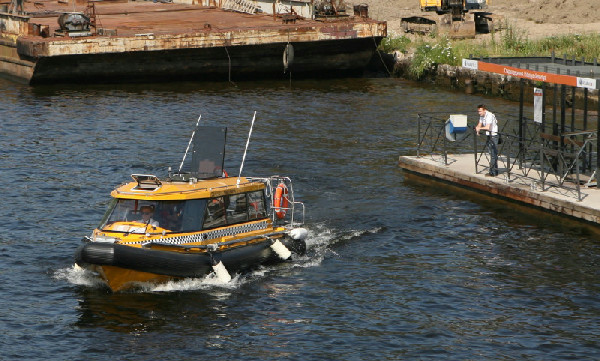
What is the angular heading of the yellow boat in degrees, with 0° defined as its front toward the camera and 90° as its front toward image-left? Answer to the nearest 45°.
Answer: approximately 45°

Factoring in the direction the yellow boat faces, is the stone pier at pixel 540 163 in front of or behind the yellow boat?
behind

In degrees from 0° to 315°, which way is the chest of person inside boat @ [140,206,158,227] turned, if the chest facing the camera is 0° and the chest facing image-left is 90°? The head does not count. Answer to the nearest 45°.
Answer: approximately 45°

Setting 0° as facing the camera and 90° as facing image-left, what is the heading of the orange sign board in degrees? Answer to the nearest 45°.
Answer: approximately 45°

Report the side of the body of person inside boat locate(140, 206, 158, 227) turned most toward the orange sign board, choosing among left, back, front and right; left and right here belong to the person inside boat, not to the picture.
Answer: back

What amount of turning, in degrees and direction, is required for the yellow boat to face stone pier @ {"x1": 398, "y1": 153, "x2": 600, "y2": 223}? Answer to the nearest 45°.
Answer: approximately 180°

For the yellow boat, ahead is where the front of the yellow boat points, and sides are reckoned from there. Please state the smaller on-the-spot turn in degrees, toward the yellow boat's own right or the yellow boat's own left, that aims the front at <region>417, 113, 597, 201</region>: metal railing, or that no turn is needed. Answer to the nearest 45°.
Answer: approximately 180°

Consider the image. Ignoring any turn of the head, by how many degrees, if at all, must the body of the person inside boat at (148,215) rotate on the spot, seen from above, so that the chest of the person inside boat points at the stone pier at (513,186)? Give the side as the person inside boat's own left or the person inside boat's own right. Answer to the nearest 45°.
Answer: approximately 180°

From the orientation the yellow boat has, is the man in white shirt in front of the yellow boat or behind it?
behind
